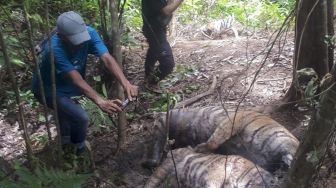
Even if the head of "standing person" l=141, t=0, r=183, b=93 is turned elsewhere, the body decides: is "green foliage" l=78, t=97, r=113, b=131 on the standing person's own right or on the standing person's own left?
on the standing person's own right

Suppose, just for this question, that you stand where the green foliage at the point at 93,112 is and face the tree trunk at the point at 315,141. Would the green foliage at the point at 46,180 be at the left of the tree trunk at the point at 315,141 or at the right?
right

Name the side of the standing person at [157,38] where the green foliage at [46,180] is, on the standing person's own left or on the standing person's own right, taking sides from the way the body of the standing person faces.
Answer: on the standing person's own right

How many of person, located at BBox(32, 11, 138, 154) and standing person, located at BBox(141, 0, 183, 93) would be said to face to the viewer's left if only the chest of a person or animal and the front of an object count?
0

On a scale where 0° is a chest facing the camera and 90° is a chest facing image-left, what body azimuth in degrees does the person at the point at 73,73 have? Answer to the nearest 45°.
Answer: approximately 315°
